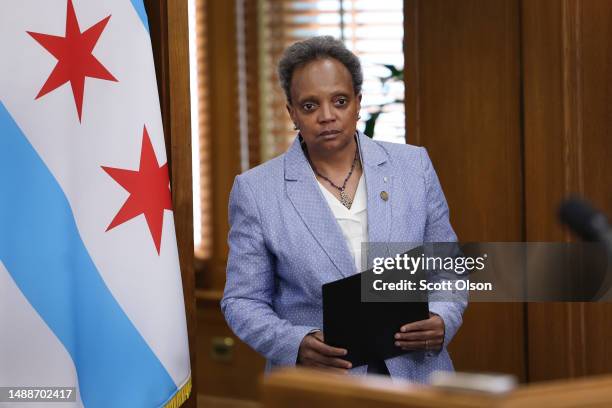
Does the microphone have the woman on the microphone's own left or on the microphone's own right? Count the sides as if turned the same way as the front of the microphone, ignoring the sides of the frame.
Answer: on the microphone's own right

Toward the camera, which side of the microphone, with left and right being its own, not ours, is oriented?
left

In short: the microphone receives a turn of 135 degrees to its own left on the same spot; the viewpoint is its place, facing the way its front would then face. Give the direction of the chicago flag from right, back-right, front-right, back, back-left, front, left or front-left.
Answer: back
